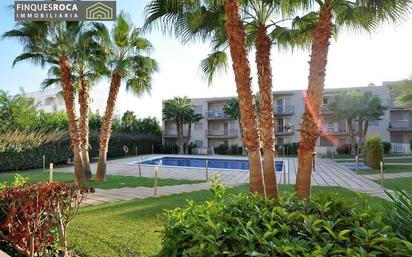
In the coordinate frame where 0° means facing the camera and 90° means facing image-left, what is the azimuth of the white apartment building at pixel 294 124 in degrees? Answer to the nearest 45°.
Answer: approximately 0°

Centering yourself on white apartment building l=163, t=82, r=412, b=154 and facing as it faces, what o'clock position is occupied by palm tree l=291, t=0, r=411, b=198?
The palm tree is roughly at 12 o'clock from the white apartment building.

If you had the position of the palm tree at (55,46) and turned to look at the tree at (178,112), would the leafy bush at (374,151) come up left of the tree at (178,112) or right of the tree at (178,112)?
right

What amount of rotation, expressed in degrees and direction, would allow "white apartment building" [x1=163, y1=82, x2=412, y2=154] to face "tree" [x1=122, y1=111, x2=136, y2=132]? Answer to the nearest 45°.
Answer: approximately 90° to its right

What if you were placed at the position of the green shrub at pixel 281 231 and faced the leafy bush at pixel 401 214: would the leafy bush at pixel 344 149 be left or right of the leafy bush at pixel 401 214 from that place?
left

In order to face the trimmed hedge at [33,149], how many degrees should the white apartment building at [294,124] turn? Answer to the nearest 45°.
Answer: approximately 45° to its right

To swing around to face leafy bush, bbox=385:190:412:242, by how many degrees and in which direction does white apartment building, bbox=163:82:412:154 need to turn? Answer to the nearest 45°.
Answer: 0° — it already faces it

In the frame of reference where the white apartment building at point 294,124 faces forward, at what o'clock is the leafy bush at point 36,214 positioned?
The leafy bush is roughly at 12 o'clock from the white apartment building.

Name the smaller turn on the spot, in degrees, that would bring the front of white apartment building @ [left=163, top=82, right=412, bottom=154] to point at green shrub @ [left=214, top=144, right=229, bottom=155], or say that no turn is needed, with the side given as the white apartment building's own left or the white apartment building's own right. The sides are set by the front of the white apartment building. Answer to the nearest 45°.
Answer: approximately 90° to the white apartment building's own right
